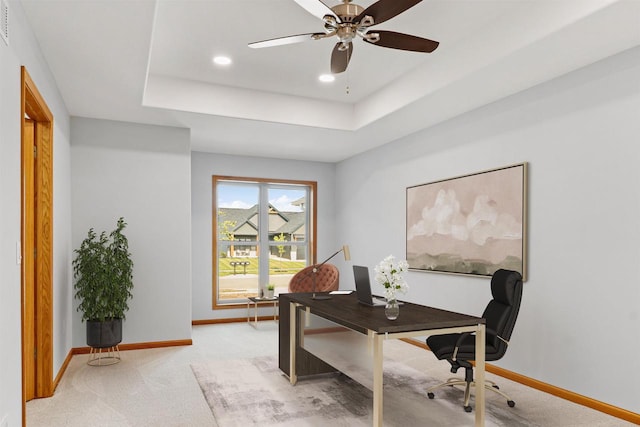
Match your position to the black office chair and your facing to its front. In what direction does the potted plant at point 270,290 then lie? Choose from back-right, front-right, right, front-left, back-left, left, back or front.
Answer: front-right

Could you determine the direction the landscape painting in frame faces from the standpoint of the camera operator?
facing the viewer and to the left of the viewer

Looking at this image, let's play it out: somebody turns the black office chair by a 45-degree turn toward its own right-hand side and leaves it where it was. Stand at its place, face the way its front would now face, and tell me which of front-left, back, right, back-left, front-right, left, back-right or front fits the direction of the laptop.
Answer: front-left

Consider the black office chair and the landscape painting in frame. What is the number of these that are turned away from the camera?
0

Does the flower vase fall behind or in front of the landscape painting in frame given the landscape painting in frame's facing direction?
in front

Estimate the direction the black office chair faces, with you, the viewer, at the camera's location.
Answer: facing to the left of the viewer

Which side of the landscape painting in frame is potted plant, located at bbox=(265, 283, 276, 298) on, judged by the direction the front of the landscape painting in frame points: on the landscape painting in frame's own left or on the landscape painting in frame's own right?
on the landscape painting in frame's own right

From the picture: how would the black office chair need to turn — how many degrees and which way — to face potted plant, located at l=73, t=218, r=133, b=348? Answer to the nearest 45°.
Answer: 0° — it already faces it

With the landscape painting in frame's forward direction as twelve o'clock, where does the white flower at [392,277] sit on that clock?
The white flower is roughly at 11 o'clock from the landscape painting in frame.

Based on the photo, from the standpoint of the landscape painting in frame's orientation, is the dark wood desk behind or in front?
in front

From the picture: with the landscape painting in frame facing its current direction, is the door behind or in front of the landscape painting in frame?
in front

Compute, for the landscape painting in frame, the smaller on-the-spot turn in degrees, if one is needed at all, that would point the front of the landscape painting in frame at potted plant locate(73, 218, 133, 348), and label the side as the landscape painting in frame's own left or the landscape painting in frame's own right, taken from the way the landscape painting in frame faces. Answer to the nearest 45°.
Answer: approximately 45° to the landscape painting in frame's own right

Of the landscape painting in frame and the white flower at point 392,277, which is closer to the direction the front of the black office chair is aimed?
the white flower
